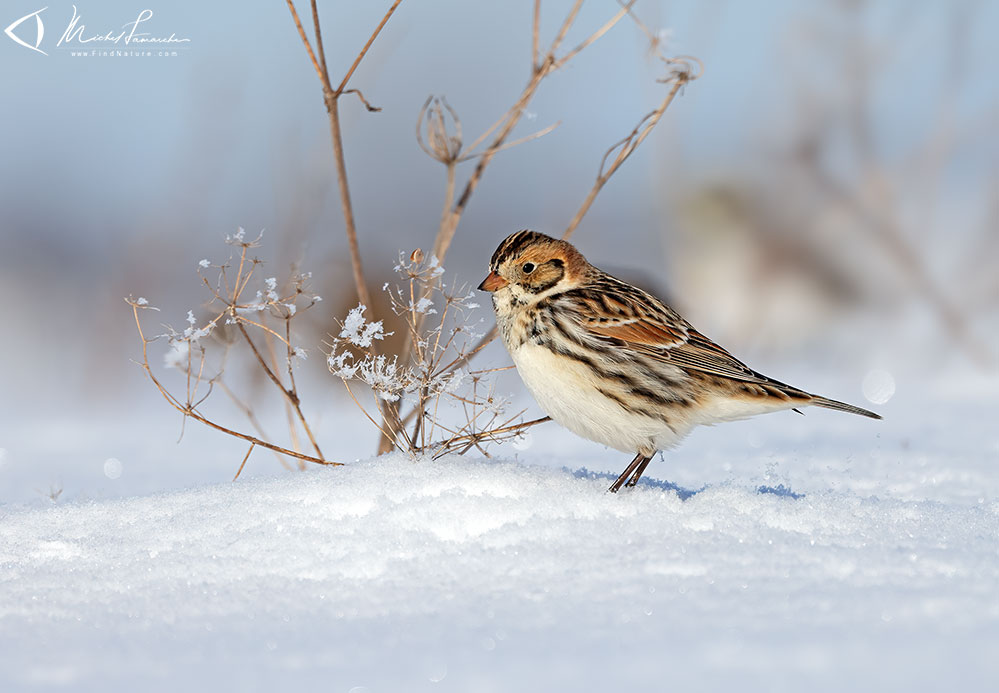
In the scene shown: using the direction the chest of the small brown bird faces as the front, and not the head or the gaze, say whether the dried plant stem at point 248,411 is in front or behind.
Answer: in front

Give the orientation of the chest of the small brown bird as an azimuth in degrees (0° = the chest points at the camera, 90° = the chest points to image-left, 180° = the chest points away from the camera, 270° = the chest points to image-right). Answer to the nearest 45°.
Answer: approximately 90°

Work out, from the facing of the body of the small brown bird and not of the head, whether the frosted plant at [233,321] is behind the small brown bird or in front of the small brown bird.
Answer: in front
